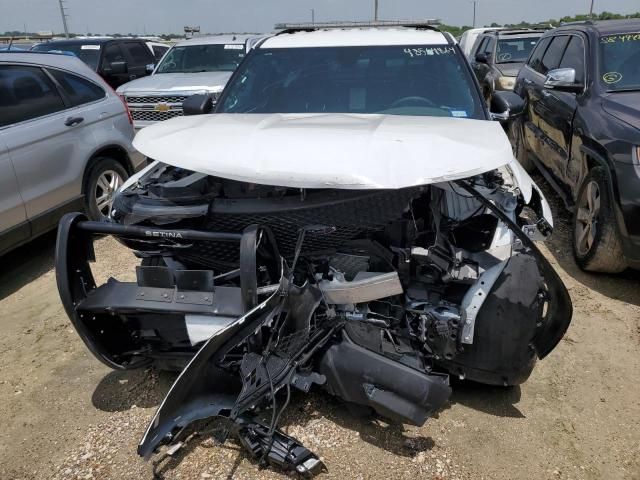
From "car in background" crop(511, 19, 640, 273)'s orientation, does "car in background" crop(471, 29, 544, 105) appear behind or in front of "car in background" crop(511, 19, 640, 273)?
behind

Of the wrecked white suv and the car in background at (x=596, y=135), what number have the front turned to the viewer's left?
0

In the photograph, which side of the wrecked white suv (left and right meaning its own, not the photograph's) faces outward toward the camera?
front

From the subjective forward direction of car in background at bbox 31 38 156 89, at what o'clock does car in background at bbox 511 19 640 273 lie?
car in background at bbox 511 19 640 273 is roughly at 10 o'clock from car in background at bbox 31 38 156 89.

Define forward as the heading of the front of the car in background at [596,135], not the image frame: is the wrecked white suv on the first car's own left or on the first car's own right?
on the first car's own right

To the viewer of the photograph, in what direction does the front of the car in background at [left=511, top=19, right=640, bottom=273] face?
facing the viewer and to the right of the viewer

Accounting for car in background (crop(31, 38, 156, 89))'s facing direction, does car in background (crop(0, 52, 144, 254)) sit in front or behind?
in front
